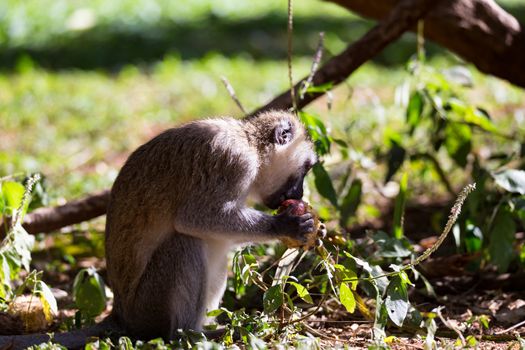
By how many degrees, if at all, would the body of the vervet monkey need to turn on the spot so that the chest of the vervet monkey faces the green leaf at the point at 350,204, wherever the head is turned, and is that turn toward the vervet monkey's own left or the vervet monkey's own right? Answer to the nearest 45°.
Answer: approximately 45° to the vervet monkey's own left

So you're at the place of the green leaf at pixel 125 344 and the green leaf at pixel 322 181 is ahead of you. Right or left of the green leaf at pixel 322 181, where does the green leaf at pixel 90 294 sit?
left

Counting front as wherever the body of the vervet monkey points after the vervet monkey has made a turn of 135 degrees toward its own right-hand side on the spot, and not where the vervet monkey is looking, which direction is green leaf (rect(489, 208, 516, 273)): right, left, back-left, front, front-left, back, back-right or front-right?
back-left

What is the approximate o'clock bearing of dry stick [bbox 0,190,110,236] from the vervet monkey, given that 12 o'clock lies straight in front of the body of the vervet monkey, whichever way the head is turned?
The dry stick is roughly at 8 o'clock from the vervet monkey.

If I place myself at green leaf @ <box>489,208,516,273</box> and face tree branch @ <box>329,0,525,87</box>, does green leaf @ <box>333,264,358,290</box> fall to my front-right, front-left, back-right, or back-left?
back-left

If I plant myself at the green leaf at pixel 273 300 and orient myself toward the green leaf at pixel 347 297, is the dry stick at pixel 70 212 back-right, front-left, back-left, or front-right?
back-left

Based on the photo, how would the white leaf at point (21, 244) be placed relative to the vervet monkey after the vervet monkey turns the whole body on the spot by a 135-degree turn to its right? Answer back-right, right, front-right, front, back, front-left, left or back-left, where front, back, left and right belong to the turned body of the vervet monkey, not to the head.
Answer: front-right

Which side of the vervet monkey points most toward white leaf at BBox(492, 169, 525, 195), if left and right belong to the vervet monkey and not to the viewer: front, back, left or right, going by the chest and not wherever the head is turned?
front

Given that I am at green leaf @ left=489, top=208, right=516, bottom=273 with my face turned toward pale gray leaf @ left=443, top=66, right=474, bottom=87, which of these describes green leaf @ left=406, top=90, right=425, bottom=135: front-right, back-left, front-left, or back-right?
front-left

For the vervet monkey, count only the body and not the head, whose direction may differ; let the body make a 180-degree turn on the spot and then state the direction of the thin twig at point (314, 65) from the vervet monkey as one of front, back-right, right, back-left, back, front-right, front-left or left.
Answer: back-right

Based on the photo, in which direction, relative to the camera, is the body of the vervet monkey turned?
to the viewer's right

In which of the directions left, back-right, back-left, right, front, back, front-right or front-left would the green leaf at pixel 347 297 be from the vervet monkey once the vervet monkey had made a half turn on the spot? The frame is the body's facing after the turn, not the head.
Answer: back-left

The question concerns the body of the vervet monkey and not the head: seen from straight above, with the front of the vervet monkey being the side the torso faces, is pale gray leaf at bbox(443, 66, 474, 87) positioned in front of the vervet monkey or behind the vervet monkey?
in front

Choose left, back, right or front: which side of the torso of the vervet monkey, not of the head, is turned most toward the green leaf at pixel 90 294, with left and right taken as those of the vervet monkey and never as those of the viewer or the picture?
back

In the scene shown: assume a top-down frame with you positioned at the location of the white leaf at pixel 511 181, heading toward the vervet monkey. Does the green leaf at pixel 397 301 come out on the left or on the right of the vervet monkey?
left

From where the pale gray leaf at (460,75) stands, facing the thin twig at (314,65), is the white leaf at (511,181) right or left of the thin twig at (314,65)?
left
